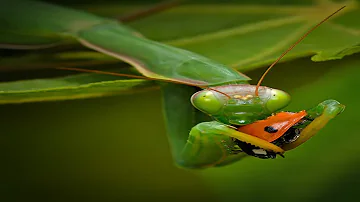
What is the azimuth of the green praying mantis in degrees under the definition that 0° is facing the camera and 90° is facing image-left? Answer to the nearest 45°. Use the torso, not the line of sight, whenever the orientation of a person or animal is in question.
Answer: approximately 315°
